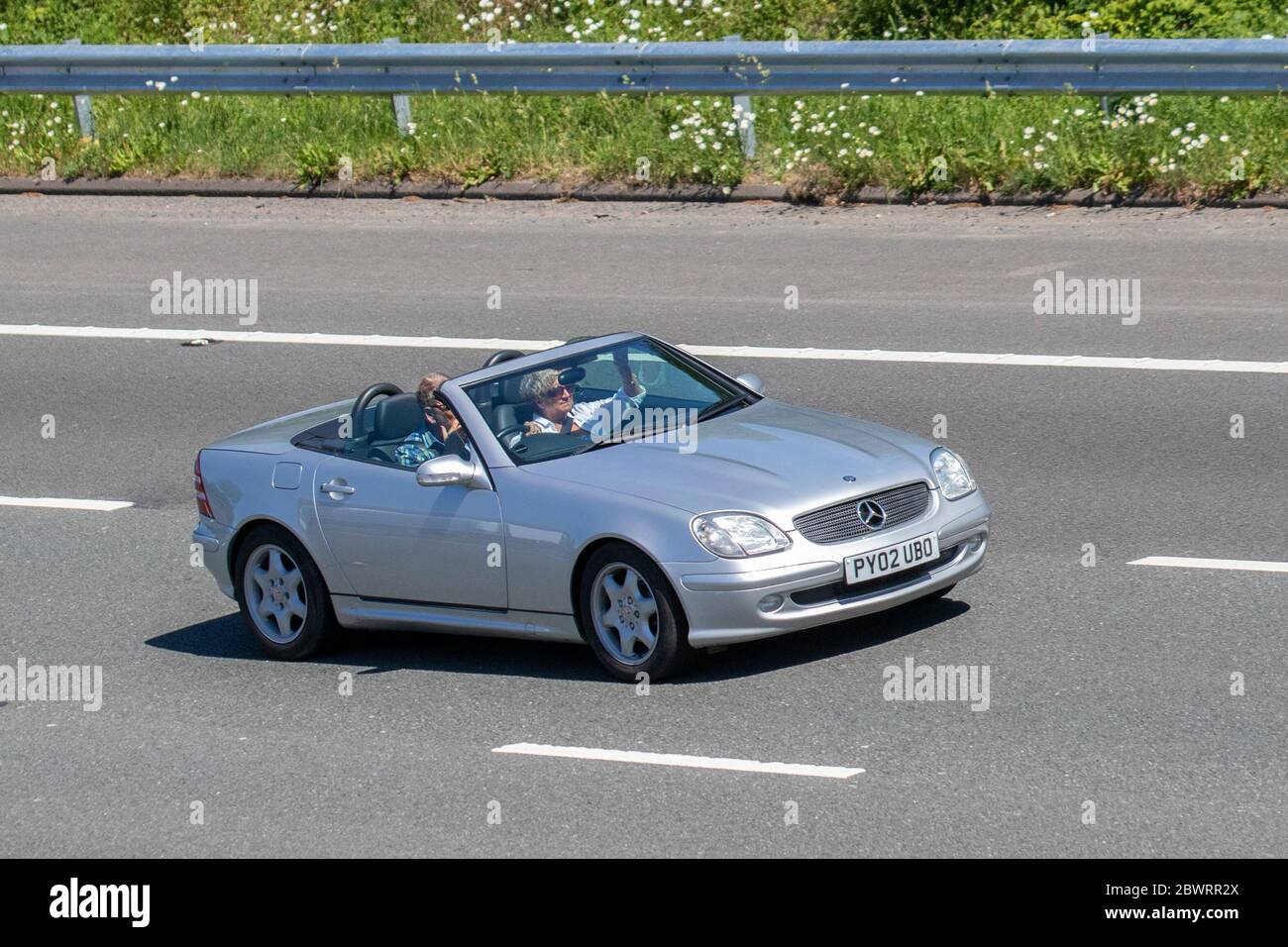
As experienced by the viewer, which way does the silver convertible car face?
facing the viewer and to the right of the viewer

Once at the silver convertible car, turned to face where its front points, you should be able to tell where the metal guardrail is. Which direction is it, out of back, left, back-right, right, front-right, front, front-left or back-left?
back-left

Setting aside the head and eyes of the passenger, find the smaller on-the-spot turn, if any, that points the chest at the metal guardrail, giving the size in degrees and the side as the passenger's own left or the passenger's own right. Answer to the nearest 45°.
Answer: approximately 135° to the passenger's own left

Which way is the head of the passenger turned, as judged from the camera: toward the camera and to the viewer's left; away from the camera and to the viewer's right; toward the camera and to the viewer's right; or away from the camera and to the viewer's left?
toward the camera and to the viewer's right
